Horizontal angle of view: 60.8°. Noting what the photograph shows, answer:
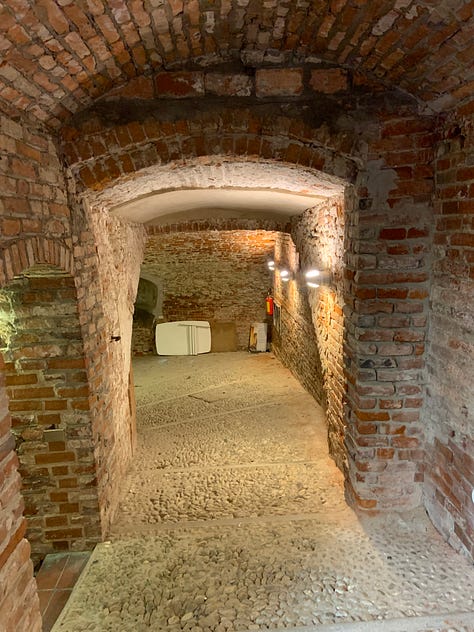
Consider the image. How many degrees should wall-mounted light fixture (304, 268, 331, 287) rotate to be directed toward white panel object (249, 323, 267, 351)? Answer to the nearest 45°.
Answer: approximately 90° to its right

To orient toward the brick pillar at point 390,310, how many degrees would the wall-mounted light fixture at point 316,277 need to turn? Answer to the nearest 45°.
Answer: approximately 90° to its left

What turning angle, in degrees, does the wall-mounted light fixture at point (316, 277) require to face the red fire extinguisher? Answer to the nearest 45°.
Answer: approximately 90° to its right

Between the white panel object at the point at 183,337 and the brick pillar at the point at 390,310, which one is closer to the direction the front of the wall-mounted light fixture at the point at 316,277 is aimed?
the white panel object

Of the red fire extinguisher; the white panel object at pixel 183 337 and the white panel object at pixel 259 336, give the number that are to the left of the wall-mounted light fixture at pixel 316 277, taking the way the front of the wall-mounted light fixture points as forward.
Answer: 0

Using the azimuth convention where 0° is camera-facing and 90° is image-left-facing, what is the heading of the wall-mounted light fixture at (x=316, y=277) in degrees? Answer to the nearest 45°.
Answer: approximately 90°

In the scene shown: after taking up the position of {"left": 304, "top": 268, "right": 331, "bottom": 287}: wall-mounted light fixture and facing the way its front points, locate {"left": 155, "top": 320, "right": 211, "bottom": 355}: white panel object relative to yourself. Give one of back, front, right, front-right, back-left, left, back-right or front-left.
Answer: front-right
